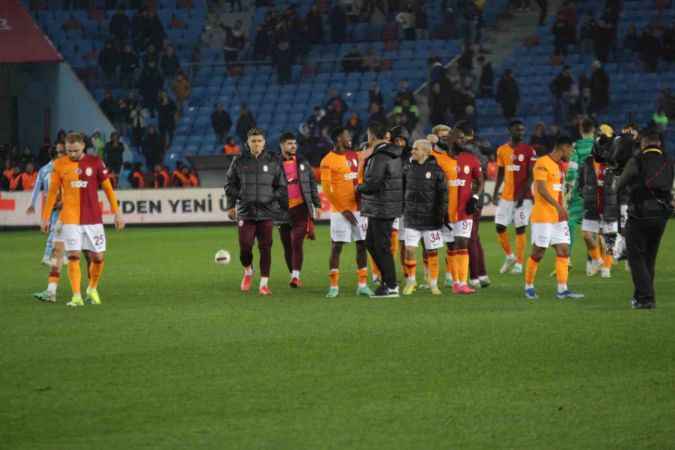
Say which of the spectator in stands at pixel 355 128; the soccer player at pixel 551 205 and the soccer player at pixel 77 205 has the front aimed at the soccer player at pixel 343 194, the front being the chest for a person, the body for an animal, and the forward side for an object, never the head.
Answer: the spectator in stands

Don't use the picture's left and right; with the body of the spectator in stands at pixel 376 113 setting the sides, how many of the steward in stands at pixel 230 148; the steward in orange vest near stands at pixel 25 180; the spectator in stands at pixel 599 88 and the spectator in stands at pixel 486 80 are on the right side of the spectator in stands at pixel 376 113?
2

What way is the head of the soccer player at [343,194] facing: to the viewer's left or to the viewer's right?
to the viewer's right

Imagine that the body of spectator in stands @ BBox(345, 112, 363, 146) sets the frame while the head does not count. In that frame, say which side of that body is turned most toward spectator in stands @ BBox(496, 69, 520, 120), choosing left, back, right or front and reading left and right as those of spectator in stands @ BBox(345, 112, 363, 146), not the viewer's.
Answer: left

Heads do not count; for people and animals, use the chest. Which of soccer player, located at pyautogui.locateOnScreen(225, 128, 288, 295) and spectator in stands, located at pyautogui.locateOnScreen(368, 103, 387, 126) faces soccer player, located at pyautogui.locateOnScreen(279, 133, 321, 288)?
the spectator in stands

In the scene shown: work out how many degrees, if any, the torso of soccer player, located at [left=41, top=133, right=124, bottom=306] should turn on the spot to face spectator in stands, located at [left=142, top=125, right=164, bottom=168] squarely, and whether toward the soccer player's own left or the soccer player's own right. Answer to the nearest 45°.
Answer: approximately 180°

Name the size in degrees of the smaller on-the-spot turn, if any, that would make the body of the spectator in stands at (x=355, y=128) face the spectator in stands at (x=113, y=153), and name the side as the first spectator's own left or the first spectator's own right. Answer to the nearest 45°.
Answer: approximately 90° to the first spectator's own right

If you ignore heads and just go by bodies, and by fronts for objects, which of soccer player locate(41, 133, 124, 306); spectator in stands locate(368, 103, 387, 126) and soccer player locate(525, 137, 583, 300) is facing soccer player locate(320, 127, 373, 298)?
the spectator in stands

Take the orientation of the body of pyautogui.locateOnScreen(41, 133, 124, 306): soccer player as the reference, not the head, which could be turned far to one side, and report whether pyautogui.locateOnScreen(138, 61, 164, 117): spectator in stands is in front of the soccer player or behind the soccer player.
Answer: behind

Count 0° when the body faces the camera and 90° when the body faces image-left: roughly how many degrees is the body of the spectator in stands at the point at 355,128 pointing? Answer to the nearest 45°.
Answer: approximately 0°

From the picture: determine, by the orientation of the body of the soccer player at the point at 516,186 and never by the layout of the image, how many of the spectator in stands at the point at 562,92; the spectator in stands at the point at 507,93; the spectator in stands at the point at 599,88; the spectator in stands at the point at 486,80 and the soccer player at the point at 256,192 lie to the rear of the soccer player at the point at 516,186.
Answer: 4
